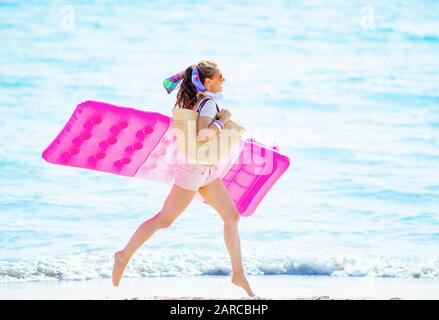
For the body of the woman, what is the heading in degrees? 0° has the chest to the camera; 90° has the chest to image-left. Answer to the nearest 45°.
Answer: approximately 270°

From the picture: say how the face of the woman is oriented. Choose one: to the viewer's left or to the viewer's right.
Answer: to the viewer's right
